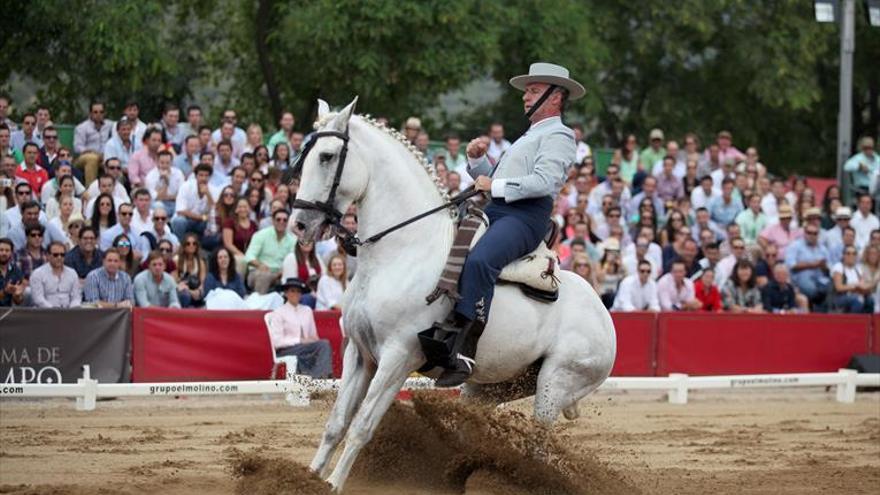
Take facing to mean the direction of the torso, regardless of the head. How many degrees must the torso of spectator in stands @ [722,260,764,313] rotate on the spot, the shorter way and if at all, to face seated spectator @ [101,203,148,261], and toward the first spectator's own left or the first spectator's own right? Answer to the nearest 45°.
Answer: approximately 45° to the first spectator's own right

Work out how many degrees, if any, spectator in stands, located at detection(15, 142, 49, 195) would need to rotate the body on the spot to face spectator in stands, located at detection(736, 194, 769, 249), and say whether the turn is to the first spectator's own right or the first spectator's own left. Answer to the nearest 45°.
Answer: approximately 90° to the first spectator's own left

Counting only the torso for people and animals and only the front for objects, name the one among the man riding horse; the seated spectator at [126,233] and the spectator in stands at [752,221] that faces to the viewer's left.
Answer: the man riding horse

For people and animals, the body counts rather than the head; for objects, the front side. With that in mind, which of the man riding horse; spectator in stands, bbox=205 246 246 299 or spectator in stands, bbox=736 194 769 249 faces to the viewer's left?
the man riding horse

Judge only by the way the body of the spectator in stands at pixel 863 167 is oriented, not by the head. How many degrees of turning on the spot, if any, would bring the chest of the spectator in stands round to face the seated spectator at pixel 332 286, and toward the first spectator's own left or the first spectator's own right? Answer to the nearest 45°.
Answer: approximately 45° to the first spectator's own right

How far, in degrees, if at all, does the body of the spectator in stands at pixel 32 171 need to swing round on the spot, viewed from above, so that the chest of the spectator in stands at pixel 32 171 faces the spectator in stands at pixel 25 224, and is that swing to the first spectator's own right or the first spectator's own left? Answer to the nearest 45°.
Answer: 0° — they already face them

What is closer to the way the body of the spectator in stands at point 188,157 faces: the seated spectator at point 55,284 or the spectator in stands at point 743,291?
the seated spectator

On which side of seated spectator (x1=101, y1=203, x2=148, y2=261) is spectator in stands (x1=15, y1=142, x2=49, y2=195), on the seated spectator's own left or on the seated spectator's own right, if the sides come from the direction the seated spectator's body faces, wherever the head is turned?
on the seated spectator's own right
